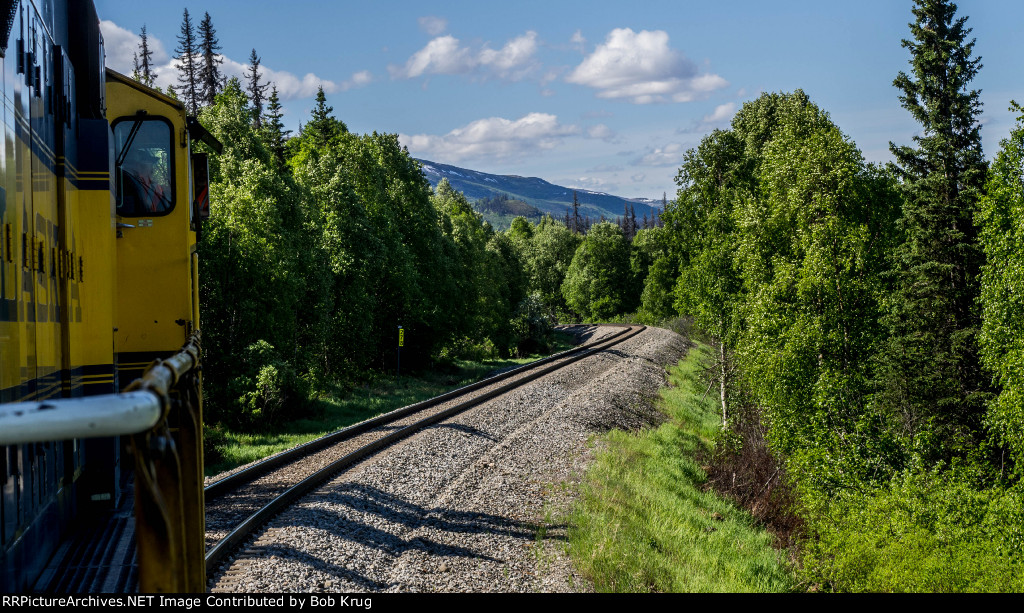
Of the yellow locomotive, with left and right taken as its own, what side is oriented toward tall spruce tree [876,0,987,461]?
right

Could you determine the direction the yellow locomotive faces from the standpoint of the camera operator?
facing away from the viewer
